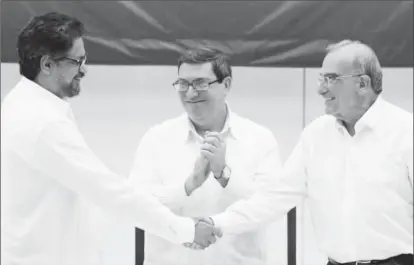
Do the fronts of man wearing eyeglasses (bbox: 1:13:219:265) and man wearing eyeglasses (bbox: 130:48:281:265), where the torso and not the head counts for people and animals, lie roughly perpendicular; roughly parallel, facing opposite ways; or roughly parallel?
roughly perpendicular

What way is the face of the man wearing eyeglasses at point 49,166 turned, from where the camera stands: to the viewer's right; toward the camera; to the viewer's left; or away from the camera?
to the viewer's right

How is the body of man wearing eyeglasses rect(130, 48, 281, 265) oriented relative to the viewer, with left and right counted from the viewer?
facing the viewer

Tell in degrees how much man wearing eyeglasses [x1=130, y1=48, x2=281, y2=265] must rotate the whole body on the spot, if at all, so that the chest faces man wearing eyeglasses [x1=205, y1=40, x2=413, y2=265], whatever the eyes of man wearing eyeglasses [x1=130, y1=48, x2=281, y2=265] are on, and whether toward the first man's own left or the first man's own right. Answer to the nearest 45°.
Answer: approximately 45° to the first man's own left

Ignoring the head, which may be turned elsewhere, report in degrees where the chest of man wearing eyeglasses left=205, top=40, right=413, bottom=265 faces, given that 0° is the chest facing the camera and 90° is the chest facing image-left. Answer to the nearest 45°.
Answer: approximately 45°

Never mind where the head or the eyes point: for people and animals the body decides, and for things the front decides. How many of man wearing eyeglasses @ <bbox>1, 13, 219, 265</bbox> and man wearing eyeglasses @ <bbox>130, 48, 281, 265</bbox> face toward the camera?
1

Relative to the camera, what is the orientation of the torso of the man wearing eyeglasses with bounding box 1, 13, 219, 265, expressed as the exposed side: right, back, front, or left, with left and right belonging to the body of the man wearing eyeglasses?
right

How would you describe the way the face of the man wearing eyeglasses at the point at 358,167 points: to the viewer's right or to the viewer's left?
to the viewer's left

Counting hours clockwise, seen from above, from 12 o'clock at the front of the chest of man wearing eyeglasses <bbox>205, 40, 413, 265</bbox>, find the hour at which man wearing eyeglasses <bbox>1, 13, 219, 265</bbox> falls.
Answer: man wearing eyeglasses <bbox>1, 13, 219, 265</bbox> is roughly at 1 o'clock from man wearing eyeglasses <bbox>205, 40, 413, 265</bbox>.

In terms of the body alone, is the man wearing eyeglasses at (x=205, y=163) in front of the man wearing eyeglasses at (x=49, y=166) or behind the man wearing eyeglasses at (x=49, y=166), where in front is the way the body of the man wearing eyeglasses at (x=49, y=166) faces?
in front

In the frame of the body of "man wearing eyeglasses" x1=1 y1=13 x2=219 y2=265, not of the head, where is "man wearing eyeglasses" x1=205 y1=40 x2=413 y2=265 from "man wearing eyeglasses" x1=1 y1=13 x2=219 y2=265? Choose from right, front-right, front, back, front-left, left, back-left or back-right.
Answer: front

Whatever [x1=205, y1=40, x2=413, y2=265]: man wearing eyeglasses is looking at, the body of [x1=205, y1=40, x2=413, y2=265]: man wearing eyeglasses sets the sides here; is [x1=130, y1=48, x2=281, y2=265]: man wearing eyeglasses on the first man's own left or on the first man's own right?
on the first man's own right
